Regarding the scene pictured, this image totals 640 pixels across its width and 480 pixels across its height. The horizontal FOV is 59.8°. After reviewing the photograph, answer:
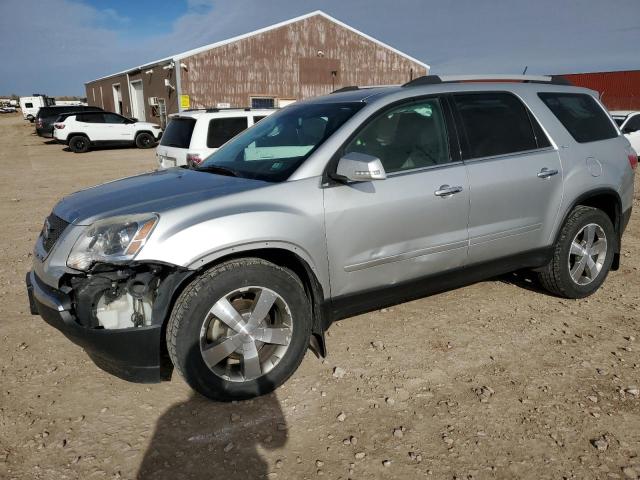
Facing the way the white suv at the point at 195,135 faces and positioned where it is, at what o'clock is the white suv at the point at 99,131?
the white suv at the point at 99,131 is roughly at 10 o'clock from the white suv at the point at 195,135.

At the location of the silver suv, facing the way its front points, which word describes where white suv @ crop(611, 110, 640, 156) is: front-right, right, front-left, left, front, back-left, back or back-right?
back

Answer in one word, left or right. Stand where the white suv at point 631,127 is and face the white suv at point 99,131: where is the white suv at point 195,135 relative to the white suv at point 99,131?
left

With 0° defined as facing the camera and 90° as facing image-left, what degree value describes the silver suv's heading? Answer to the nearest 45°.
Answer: approximately 45°

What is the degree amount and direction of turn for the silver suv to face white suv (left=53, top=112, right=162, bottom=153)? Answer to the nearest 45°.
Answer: approximately 90° to its right

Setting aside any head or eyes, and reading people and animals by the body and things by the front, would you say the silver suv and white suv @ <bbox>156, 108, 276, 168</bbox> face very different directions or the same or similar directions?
very different directions

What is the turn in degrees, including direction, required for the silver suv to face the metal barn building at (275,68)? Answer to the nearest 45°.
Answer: approximately 135° to its right

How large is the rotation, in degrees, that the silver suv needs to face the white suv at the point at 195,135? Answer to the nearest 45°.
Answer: approximately 135° to its right

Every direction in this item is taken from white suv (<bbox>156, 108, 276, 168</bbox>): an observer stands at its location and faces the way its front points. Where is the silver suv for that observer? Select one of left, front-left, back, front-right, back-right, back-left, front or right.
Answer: back-right

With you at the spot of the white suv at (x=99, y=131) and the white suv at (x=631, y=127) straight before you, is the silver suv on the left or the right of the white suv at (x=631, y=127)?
right

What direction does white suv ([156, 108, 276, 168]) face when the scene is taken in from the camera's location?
facing away from the viewer and to the right of the viewer
